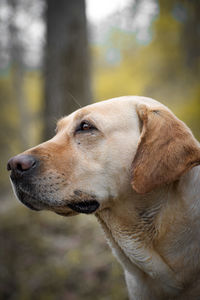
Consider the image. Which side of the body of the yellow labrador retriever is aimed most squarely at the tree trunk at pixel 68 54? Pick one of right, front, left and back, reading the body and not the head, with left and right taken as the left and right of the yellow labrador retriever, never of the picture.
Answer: right

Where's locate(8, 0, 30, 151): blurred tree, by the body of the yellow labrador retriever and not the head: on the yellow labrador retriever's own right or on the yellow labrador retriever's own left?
on the yellow labrador retriever's own right

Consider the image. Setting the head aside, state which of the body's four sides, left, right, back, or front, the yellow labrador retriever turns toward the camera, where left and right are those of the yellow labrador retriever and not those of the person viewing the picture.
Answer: left
